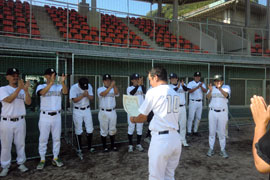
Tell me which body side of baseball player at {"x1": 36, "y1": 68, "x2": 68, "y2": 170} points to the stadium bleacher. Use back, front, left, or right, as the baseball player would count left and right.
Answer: back

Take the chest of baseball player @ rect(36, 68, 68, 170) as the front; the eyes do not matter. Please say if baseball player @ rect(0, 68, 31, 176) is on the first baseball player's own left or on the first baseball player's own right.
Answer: on the first baseball player's own right

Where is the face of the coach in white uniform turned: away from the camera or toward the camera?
away from the camera

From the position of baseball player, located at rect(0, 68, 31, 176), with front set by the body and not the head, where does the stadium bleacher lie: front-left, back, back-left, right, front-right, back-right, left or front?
back-left

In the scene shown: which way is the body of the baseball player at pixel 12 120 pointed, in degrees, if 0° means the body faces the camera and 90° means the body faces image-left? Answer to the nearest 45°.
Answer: approximately 315°

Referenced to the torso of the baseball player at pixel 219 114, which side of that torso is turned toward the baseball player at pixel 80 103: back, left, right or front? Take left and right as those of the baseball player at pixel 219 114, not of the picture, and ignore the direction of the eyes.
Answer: right

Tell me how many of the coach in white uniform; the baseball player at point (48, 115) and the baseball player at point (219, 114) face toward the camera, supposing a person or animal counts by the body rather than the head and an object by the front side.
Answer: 2

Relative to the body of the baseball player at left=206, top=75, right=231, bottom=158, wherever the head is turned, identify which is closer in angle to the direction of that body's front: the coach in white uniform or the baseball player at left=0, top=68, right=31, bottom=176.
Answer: the coach in white uniform

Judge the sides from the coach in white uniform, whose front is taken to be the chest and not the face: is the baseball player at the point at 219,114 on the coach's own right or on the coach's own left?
on the coach's own right

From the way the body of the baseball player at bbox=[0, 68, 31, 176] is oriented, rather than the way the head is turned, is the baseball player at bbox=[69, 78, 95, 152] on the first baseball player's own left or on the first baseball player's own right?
on the first baseball player's own left

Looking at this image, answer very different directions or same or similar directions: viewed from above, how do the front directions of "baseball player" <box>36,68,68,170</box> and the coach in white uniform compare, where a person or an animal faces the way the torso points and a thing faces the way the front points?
very different directions
